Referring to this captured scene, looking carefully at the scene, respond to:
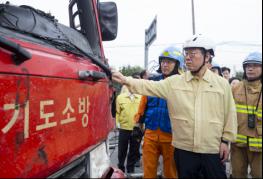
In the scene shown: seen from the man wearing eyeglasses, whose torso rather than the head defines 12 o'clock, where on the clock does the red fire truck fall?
The red fire truck is roughly at 1 o'clock from the man wearing eyeglasses.

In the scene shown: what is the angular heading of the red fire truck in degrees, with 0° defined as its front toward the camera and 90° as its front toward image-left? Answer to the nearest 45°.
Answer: approximately 315°

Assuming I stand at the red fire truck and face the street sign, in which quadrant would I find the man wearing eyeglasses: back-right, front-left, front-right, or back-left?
front-right

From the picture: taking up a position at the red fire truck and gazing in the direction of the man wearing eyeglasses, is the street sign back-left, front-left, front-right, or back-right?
front-left

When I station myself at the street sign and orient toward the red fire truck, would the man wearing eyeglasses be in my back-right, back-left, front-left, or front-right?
front-left

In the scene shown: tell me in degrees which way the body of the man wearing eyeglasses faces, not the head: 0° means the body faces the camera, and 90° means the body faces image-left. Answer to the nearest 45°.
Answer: approximately 0°

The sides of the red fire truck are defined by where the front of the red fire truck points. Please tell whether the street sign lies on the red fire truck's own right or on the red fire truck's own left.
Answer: on the red fire truck's own left

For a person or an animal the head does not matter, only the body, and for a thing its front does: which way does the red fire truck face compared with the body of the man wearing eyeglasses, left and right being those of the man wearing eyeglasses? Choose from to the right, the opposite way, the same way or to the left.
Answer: to the left

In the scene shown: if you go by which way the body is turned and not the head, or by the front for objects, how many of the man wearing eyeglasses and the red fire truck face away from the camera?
0

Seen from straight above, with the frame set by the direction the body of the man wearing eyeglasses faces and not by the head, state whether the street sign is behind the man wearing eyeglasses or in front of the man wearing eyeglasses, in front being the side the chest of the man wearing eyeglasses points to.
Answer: behind
